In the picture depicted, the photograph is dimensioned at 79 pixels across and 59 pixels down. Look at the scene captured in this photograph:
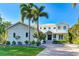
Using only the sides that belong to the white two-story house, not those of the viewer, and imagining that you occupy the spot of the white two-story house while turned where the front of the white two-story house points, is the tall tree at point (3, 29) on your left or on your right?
on your right

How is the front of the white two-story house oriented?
toward the camera
